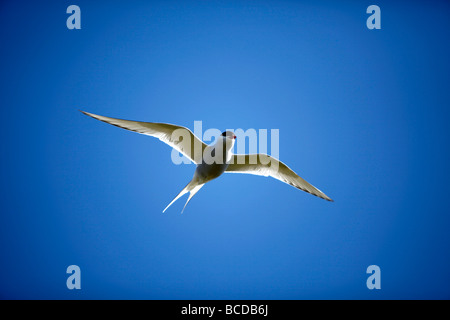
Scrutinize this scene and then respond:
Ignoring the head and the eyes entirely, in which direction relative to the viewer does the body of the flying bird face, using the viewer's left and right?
facing the viewer and to the right of the viewer
